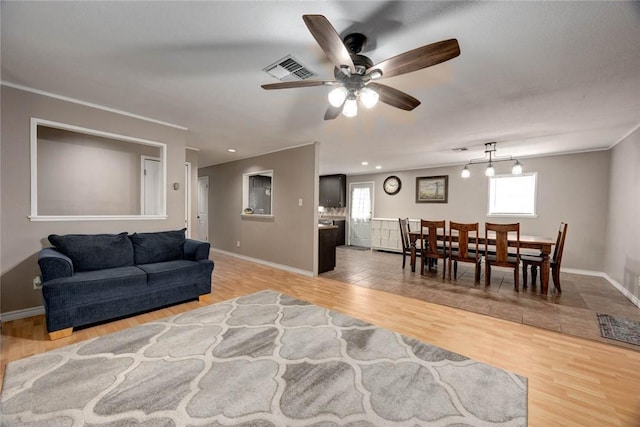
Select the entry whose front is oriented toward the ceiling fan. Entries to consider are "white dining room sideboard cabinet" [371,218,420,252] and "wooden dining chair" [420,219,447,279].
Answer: the white dining room sideboard cabinet

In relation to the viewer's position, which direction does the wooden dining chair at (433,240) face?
facing away from the viewer and to the right of the viewer

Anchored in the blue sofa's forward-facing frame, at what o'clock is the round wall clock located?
The round wall clock is roughly at 10 o'clock from the blue sofa.

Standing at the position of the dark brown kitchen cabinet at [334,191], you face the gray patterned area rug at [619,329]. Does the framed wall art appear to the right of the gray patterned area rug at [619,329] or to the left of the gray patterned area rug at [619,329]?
left

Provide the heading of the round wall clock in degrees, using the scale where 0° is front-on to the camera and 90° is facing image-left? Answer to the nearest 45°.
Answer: approximately 45°

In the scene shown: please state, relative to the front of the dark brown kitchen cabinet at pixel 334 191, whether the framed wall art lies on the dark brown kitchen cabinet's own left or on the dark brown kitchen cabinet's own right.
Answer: on the dark brown kitchen cabinet's own left

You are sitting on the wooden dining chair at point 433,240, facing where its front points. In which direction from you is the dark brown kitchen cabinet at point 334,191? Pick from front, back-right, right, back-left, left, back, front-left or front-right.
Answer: left

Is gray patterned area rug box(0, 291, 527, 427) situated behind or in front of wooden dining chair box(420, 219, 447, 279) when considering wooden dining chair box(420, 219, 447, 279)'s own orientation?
behind

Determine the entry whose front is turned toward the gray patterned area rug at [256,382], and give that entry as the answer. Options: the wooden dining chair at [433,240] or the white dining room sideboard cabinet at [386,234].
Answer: the white dining room sideboard cabinet

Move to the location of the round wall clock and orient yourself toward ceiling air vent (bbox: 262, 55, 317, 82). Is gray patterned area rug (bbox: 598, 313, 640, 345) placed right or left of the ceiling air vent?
left
